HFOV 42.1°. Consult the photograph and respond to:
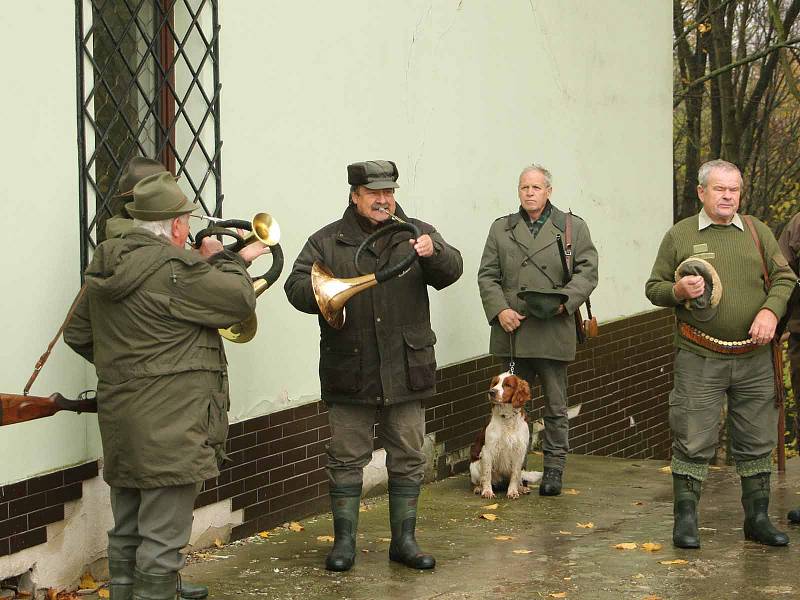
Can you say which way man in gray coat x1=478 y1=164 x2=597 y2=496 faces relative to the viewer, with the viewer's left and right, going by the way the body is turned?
facing the viewer

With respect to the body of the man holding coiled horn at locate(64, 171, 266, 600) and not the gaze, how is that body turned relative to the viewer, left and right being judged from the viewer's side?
facing away from the viewer and to the right of the viewer

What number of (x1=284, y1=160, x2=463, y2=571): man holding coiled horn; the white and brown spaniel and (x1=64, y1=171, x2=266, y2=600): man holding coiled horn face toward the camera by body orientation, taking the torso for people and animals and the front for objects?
2

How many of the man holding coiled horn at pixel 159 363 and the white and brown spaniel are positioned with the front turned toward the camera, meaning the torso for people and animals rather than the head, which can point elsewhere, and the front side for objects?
1

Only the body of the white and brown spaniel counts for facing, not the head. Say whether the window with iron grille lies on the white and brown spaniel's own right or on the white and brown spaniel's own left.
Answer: on the white and brown spaniel's own right

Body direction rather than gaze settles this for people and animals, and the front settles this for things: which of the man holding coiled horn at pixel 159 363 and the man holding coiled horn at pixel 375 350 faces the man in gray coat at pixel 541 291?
the man holding coiled horn at pixel 159 363

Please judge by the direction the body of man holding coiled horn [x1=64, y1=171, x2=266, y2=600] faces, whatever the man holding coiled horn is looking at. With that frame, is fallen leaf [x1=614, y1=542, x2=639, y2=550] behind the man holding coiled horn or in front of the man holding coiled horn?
in front

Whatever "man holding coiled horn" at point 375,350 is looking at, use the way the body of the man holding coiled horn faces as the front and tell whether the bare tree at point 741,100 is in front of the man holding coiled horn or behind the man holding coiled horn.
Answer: behind

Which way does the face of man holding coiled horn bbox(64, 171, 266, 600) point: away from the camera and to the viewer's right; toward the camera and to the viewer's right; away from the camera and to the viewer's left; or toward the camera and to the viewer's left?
away from the camera and to the viewer's right

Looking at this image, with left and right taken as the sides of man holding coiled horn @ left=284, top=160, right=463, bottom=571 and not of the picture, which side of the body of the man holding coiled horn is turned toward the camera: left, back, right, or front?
front
